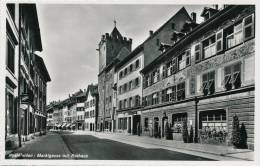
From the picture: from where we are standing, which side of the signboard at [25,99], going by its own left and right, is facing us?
front

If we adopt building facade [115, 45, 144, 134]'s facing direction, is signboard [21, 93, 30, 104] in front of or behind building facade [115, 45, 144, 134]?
in front

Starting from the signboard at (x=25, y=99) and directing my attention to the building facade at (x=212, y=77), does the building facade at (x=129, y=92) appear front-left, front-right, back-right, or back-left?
front-left

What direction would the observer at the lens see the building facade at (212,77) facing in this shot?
facing the viewer and to the left of the viewer

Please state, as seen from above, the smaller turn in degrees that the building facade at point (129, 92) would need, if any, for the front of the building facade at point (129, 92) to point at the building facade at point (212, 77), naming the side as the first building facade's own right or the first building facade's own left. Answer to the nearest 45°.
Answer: approximately 45° to the first building facade's own left

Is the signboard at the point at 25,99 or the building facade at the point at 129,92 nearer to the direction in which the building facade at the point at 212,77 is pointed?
the signboard

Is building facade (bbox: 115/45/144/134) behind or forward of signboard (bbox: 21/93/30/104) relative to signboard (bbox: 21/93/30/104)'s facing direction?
behind
